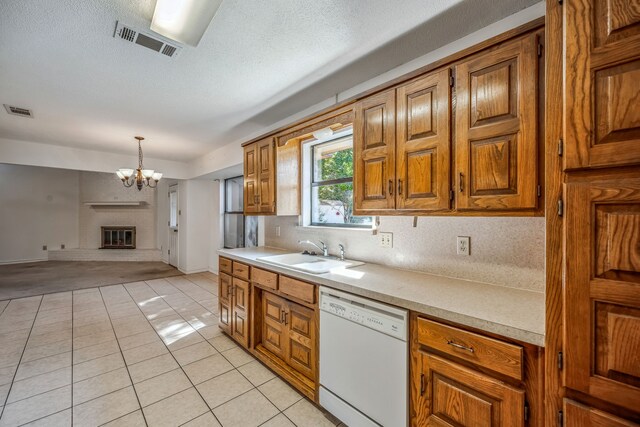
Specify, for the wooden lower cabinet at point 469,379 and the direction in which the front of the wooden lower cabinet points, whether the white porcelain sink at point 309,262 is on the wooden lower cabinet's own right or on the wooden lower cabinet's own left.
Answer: on the wooden lower cabinet's own right

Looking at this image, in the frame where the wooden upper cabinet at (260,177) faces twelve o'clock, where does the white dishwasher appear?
The white dishwasher is roughly at 10 o'clock from the wooden upper cabinet.

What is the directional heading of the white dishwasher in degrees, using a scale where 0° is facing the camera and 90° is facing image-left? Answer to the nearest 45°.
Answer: approximately 45°

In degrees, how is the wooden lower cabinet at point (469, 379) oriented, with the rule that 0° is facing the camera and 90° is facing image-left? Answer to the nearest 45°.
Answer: approximately 45°
